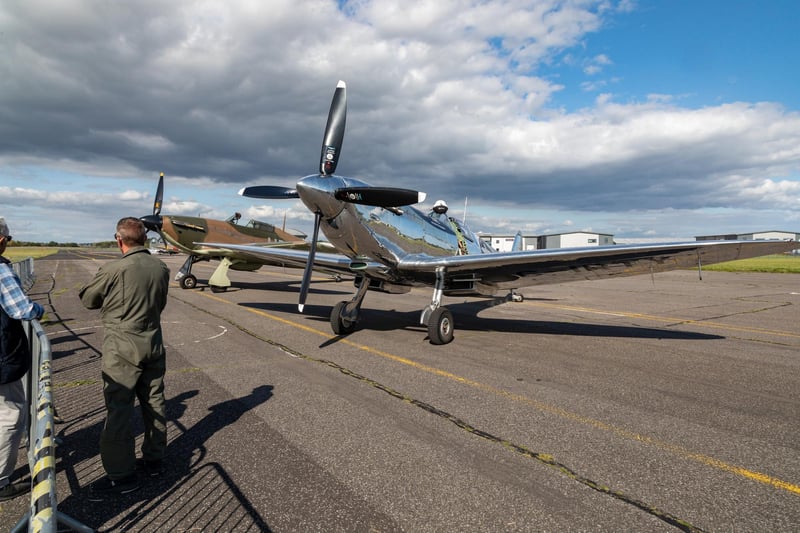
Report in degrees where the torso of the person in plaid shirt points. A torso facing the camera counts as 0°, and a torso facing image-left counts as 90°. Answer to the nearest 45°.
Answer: approximately 270°

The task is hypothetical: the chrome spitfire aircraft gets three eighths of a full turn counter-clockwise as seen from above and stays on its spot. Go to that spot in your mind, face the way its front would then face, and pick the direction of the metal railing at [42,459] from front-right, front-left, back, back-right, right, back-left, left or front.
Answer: right

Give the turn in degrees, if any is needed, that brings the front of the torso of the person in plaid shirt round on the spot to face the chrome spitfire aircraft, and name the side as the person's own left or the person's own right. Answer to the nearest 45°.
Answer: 0° — they already face it

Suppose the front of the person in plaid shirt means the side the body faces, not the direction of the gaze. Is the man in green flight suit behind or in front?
in front

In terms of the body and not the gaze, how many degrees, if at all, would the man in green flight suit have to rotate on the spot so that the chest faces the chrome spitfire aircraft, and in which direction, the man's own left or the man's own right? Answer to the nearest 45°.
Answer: approximately 90° to the man's own right

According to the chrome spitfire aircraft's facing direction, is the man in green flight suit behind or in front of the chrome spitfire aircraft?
in front

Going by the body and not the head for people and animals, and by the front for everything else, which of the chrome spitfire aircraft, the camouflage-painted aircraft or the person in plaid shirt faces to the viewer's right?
the person in plaid shirt

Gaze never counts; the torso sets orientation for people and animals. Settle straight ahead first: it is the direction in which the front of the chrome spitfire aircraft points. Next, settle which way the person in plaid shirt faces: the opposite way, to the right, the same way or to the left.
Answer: the opposite way

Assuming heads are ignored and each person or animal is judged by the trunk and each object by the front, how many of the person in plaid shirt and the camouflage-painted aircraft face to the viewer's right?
1

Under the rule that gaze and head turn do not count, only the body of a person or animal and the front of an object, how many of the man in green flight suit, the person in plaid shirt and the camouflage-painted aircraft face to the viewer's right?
1

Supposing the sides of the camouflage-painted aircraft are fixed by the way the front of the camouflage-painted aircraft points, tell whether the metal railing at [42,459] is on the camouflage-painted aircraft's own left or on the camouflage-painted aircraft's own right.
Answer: on the camouflage-painted aircraft's own left

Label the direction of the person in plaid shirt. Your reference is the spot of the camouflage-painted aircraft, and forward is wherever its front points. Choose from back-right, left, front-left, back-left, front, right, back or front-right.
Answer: front-left

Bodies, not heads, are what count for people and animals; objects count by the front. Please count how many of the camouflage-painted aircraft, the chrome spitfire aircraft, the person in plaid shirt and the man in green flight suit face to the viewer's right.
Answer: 1

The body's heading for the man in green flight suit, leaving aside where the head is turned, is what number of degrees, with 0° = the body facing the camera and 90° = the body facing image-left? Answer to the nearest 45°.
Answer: approximately 135°

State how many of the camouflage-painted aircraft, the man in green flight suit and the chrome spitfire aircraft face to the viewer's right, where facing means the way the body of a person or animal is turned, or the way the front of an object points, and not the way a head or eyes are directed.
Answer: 0

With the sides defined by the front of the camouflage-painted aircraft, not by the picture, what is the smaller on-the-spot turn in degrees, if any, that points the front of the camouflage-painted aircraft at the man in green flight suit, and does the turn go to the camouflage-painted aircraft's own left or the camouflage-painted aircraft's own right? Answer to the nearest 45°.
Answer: approximately 45° to the camouflage-painted aircraft's own left

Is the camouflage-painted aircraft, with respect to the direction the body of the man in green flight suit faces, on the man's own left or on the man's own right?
on the man's own right
